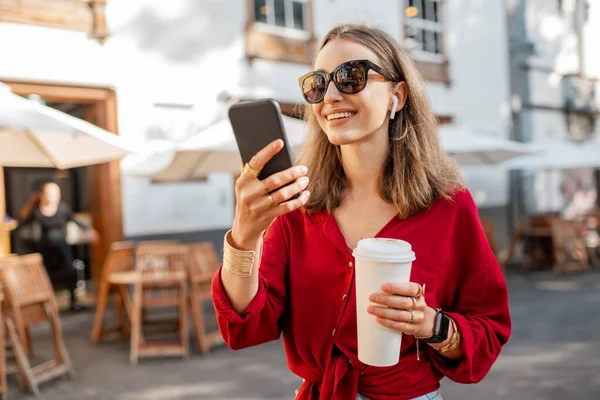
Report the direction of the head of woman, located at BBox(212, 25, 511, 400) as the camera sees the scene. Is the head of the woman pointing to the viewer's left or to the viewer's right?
to the viewer's left

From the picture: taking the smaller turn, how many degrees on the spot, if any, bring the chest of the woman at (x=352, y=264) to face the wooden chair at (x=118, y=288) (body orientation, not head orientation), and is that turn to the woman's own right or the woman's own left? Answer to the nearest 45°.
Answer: approximately 90° to the woman's own right

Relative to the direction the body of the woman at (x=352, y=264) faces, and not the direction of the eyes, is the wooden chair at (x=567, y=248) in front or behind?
behind

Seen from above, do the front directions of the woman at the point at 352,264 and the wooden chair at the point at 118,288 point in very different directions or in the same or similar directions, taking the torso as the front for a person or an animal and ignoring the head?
very different directions

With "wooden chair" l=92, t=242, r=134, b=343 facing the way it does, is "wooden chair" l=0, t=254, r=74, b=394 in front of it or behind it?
behind

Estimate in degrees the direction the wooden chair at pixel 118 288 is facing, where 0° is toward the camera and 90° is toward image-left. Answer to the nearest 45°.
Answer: approximately 225°
